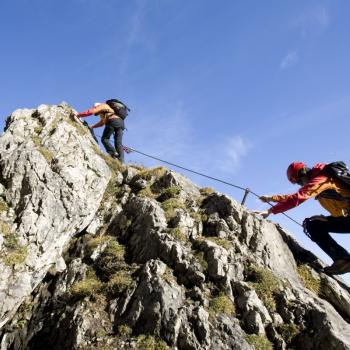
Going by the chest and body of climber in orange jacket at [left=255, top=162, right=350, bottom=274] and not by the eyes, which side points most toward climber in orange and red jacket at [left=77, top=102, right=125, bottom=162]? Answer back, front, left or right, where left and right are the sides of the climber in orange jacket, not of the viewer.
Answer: front

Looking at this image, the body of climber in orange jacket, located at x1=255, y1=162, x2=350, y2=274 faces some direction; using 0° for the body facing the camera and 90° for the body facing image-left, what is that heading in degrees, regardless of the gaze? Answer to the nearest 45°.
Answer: approximately 90°
